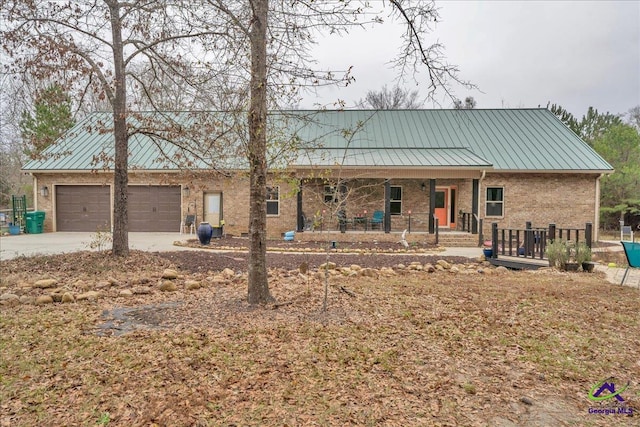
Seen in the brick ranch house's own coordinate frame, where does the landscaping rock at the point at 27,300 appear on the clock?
The landscaping rock is roughly at 1 o'clock from the brick ranch house.

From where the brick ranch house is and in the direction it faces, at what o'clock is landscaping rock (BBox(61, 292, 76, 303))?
The landscaping rock is roughly at 1 o'clock from the brick ranch house.

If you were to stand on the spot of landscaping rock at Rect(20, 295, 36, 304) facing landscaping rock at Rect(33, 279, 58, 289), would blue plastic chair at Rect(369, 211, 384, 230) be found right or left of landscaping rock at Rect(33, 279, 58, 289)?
right

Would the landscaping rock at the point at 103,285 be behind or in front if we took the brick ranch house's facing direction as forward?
in front

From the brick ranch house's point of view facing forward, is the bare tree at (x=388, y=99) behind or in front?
behind

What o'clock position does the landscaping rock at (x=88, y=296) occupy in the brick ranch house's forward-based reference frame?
The landscaping rock is roughly at 1 o'clock from the brick ranch house.

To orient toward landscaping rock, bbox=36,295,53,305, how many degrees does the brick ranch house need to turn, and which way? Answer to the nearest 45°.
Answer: approximately 45° to its right

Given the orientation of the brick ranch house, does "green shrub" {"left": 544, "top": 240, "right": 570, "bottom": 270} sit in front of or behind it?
in front

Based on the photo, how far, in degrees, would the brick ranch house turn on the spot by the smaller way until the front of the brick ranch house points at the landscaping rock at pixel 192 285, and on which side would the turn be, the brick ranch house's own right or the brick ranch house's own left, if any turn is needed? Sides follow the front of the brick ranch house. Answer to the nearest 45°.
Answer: approximately 45° to the brick ranch house's own right

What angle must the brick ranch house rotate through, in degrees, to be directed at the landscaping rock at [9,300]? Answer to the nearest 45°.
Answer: approximately 45° to its right

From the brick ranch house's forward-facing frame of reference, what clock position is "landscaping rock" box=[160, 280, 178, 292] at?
The landscaping rock is roughly at 1 o'clock from the brick ranch house.

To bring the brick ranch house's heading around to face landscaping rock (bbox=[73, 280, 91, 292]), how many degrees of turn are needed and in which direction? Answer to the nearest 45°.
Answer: approximately 45° to its right

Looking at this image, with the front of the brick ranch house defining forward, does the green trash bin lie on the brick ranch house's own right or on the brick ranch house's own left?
on the brick ranch house's own right

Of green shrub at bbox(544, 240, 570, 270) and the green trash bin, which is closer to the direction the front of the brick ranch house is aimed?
the green shrub
